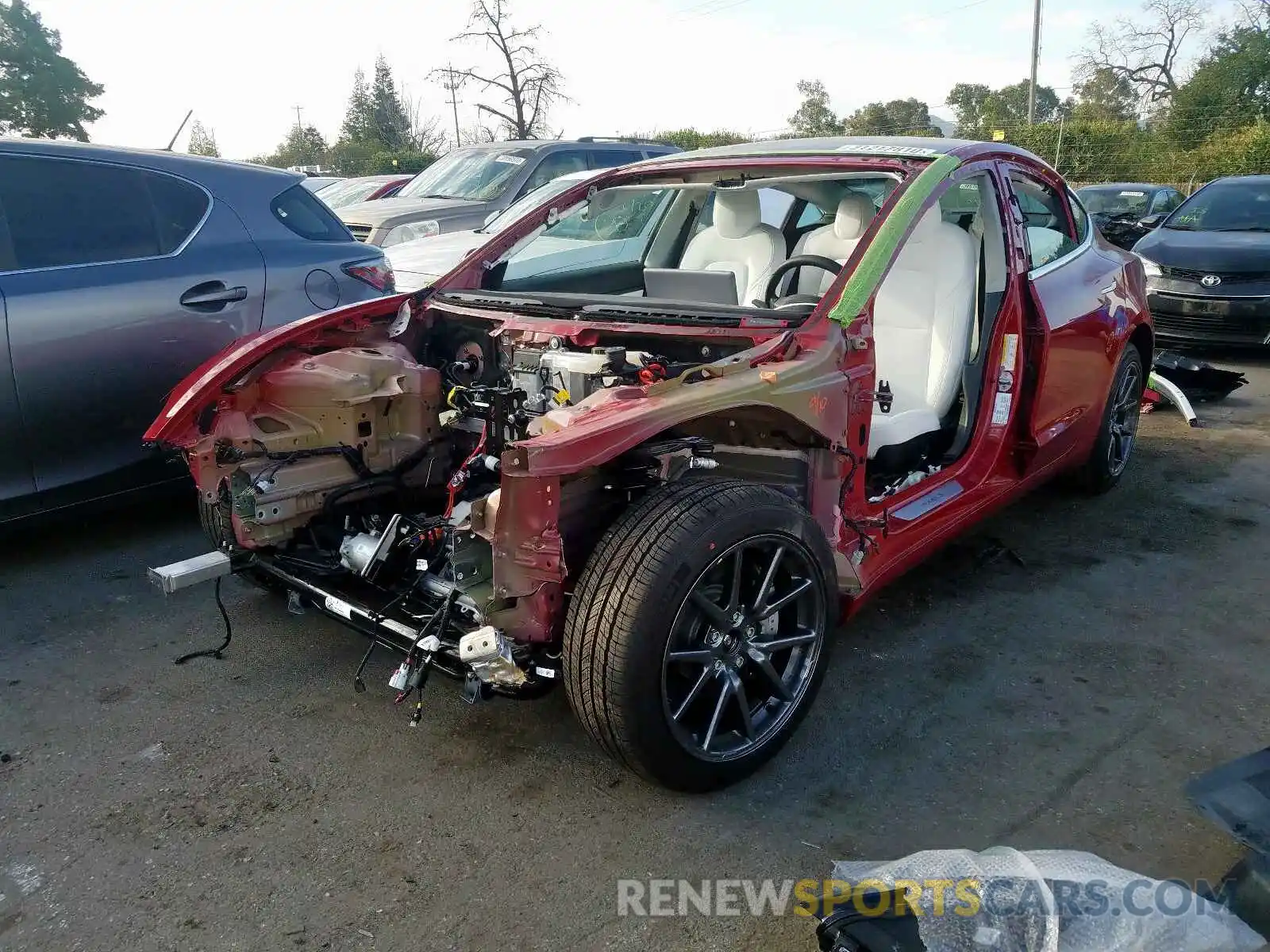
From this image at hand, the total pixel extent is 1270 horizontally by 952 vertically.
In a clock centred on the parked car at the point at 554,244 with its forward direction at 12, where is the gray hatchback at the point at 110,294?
The gray hatchback is roughly at 12 o'clock from the parked car.

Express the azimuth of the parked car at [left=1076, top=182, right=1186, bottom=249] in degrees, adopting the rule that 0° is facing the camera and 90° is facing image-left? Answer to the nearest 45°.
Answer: approximately 45°

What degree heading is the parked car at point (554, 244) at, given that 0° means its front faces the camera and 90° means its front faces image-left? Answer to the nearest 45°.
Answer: approximately 45°

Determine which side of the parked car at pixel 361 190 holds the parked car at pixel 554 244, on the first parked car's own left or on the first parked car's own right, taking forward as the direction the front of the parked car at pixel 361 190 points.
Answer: on the first parked car's own left

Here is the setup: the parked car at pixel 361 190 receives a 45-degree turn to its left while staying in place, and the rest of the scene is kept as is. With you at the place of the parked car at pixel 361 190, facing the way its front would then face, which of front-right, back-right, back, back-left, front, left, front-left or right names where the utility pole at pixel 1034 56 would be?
back-left

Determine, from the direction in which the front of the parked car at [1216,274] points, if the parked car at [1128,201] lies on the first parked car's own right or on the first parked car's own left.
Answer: on the first parked car's own right

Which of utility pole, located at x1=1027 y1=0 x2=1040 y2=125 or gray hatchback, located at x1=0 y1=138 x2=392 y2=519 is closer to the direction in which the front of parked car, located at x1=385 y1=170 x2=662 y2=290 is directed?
the gray hatchback

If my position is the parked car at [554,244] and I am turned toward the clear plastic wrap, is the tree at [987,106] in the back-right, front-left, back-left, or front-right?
back-left

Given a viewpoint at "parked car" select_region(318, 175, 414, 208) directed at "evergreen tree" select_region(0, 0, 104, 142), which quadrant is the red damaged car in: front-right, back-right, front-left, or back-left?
back-left

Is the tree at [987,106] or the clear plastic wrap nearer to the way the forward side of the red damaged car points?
the clear plastic wrap

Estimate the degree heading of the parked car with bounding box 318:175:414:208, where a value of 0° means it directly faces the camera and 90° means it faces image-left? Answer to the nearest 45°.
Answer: approximately 45°

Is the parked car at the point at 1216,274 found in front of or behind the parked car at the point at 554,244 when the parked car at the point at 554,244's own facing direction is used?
behind
